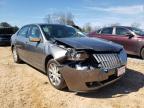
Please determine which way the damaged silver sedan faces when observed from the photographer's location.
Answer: facing the viewer and to the right of the viewer

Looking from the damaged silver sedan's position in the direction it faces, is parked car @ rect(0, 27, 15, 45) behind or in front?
behind

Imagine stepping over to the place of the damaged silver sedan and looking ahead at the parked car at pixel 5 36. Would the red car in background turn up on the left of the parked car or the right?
right

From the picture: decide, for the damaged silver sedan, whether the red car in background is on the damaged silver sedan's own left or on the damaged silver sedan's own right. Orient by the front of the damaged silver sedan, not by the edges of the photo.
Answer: on the damaged silver sedan's own left
